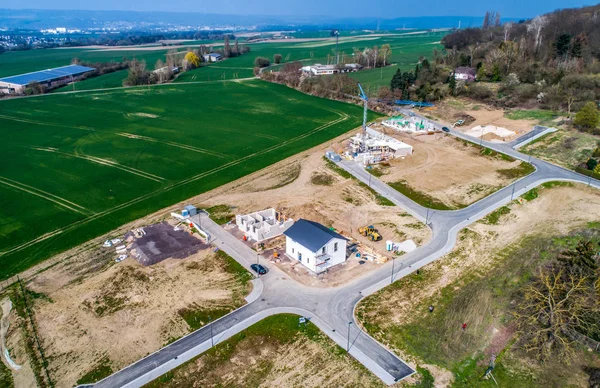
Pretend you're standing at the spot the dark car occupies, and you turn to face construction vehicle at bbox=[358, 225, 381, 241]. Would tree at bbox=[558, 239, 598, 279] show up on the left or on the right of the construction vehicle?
right
